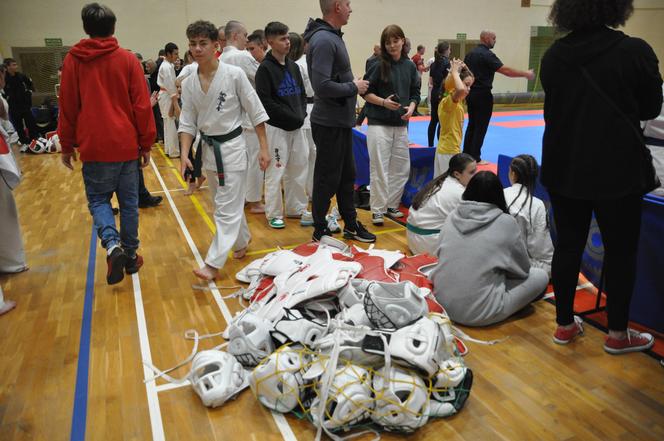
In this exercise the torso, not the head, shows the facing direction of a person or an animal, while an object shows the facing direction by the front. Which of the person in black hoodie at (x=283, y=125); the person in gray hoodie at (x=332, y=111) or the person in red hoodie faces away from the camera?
the person in red hoodie

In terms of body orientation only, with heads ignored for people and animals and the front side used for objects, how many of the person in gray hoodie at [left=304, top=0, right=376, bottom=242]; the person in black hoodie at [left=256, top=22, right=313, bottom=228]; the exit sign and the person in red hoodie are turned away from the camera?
1

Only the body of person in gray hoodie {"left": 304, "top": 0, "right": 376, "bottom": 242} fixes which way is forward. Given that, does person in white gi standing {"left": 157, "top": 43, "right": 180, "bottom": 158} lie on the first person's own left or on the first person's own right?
on the first person's own left

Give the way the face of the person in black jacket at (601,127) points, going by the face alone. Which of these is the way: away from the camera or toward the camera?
away from the camera

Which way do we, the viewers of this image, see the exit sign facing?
facing the viewer

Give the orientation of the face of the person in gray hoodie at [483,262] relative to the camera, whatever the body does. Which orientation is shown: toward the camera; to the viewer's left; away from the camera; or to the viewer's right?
away from the camera

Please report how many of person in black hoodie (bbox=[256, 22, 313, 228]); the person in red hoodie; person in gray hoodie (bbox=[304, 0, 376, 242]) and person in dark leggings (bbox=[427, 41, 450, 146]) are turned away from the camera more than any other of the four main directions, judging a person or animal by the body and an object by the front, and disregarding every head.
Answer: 2

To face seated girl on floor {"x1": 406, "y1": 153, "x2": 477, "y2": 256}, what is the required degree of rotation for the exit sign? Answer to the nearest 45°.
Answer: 0° — it already faces them

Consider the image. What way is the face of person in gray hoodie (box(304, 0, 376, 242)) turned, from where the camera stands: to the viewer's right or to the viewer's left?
to the viewer's right

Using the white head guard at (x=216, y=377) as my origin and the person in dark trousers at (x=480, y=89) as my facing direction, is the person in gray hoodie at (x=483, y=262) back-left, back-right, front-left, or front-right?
front-right

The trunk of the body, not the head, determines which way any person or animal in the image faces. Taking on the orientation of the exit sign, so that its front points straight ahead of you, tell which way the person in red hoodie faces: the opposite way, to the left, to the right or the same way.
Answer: the opposite way

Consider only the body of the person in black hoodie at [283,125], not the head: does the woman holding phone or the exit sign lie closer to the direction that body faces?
the woman holding phone

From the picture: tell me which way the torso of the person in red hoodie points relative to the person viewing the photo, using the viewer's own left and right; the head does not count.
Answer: facing away from the viewer

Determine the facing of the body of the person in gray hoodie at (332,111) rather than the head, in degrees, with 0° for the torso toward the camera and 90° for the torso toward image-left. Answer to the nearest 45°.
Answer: approximately 270°

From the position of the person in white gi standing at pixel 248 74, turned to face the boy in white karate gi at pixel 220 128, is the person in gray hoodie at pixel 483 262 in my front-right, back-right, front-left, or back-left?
front-left
